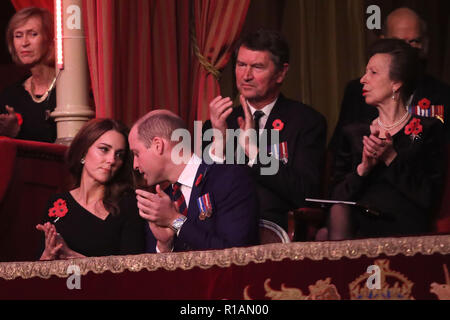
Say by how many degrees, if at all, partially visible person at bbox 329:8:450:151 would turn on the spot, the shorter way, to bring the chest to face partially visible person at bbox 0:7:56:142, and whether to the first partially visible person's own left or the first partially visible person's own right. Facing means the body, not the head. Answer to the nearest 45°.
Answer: approximately 90° to the first partially visible person's own right

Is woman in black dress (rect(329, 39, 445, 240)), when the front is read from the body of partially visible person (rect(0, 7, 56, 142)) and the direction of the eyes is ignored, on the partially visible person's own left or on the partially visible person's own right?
on the partially visible person's own left

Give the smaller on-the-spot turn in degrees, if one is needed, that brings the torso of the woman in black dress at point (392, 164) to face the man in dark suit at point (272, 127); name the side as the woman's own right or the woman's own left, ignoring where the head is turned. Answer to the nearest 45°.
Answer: approximately 45° to the woman's own right

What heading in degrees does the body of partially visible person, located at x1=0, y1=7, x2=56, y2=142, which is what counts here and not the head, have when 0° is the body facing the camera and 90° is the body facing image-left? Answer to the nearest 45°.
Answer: approximately 45°

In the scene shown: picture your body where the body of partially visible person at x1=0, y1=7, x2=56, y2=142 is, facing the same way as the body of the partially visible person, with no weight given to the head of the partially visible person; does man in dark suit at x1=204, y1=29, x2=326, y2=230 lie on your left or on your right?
on your left

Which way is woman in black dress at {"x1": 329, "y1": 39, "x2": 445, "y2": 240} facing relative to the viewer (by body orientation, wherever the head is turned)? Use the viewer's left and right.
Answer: facing the viewer and to the left of the viewer

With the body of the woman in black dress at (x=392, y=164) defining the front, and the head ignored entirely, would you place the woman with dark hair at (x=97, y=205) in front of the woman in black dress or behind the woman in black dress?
in front

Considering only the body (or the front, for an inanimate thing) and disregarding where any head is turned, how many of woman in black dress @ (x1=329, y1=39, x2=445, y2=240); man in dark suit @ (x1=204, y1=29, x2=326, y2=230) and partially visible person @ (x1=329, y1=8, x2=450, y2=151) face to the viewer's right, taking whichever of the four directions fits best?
0

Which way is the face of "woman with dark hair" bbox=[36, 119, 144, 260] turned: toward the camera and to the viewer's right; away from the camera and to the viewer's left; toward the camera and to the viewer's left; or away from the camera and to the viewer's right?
toward the camera and to the viewer's right

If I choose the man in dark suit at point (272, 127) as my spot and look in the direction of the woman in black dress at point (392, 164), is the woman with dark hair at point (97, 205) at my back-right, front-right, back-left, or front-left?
back-right

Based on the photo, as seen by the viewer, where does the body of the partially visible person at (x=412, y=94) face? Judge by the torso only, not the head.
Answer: toward the camera

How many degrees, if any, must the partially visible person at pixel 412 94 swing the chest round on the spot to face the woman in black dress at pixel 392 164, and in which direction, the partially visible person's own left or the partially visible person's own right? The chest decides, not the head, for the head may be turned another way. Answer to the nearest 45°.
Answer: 0° — they already face them

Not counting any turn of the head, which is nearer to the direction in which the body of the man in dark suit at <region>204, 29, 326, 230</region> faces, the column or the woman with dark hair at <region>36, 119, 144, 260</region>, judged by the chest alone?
the woman with dark hair

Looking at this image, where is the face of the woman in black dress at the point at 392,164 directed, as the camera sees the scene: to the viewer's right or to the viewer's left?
to the viewer's left

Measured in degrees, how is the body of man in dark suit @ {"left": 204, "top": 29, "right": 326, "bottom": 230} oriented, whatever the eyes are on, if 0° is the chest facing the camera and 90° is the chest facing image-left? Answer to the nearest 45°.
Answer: approximately 45°

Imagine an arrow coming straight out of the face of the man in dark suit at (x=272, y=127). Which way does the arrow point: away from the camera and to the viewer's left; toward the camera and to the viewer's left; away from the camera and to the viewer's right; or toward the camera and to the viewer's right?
toward the camera and to the viewer's left

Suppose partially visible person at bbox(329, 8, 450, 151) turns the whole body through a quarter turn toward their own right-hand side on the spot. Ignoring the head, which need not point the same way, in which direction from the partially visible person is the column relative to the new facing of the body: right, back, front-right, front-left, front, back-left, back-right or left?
front
